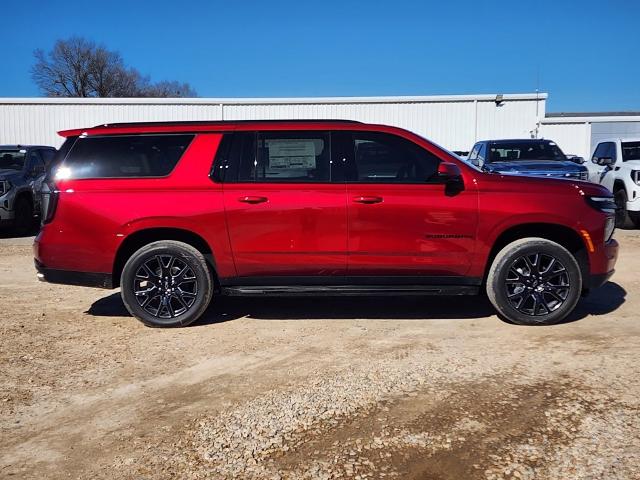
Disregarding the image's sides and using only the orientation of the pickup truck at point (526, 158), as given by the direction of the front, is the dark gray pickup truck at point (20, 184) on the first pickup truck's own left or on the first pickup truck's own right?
on the first pickup truck's own right

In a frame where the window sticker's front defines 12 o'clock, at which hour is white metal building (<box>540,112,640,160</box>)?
The white metal building is roughly at 7 o'clock from the window sticker.

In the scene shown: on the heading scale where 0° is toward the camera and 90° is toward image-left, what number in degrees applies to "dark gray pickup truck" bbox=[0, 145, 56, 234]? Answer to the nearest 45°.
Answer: approximately 45°

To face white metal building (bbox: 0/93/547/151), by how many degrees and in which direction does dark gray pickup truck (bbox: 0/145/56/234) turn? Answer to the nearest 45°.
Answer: approximately 180°

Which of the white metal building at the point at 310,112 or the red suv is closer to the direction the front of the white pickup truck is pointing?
the red suv

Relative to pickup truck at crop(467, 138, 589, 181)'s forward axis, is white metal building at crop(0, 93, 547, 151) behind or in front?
behind

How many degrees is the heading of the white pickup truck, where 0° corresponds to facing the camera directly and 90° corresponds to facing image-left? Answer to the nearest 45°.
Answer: approximately 315°

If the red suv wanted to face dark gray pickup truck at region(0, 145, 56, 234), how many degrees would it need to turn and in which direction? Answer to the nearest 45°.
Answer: approximately 135° to its left

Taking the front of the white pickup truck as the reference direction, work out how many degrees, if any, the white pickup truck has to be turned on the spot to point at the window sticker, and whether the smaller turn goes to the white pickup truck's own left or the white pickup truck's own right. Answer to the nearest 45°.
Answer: approximately 45° to the white pickup truck's own right

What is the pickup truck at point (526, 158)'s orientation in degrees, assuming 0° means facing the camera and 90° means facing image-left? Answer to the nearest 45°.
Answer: approximately 315°

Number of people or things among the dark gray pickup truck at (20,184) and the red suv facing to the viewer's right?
1

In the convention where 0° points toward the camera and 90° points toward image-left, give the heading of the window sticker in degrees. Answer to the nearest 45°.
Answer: approximately 0°

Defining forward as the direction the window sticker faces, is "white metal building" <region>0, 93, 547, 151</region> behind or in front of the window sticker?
behind

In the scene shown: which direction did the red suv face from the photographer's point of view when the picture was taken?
facing to the right of the viewer
